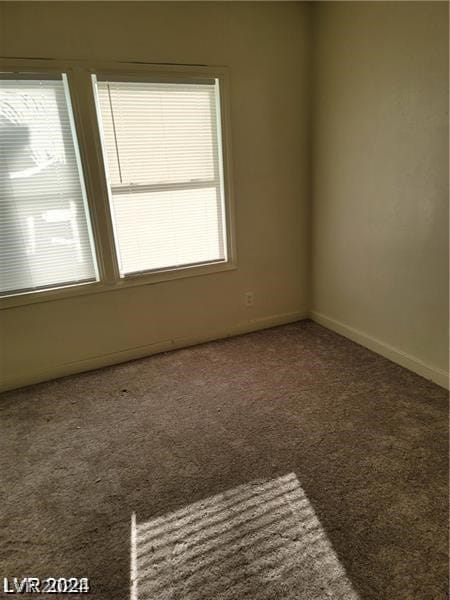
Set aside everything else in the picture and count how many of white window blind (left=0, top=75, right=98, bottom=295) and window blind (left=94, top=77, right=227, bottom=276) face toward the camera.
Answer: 2

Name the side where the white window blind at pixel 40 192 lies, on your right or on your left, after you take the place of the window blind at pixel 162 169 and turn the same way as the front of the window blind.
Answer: on your right

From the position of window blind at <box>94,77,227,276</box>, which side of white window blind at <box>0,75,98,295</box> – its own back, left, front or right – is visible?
left

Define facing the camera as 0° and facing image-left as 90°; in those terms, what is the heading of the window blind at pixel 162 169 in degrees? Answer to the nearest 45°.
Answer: approximately 0°

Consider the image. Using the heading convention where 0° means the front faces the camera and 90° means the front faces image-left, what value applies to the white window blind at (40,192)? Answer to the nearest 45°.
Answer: approximately 0°
